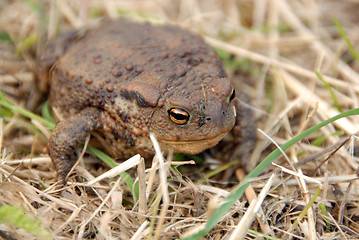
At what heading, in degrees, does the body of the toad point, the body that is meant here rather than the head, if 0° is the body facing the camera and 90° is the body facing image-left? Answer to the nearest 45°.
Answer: approximately 315°

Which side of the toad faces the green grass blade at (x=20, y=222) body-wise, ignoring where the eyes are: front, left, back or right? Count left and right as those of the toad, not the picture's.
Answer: right
